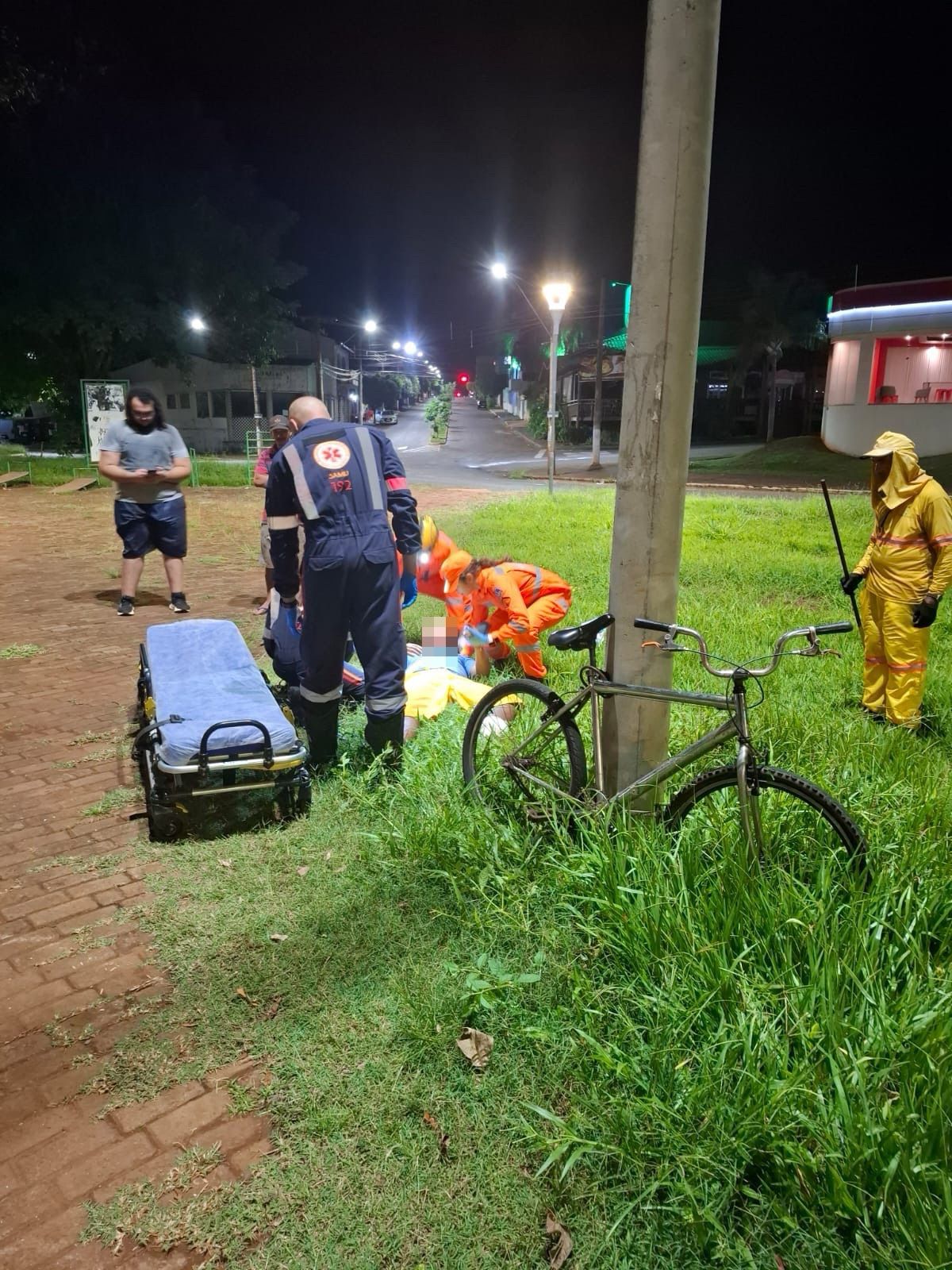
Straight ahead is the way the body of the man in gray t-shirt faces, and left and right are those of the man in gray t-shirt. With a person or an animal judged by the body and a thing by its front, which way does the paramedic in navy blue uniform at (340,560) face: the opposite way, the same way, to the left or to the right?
the opposite way

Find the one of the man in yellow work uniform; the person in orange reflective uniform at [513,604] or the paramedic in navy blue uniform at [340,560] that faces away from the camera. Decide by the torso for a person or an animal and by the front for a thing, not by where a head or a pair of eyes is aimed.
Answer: the paramedic in navy blue uniform

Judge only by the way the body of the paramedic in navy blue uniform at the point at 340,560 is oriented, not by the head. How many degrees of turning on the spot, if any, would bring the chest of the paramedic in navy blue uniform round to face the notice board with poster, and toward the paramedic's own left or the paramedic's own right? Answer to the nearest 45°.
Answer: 0° — they already face it

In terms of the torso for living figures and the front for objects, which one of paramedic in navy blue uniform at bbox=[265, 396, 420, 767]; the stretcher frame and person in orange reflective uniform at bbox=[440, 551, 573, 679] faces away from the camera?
the paramedic in navy blue uniform

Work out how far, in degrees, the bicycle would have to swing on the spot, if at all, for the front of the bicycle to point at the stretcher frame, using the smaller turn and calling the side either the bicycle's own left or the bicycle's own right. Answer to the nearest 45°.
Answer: approximately 135° to the bicycle's own right

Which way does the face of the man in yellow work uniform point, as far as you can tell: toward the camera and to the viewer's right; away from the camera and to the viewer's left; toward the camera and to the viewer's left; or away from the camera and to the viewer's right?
toward the camera and to the viewer's left

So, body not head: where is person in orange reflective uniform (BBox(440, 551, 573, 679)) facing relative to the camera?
to the viewer's left

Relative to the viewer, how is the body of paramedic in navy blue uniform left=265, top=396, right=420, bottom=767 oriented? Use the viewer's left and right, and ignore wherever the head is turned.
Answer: facing away from the viewer

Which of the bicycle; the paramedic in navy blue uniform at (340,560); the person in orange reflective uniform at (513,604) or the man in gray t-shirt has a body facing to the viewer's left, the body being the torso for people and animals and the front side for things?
the person in orange reflective uniform

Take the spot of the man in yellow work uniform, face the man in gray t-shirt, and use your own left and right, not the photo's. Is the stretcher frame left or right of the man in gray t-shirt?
left

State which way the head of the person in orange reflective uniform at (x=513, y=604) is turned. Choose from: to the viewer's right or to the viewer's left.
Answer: to the viewer's left
